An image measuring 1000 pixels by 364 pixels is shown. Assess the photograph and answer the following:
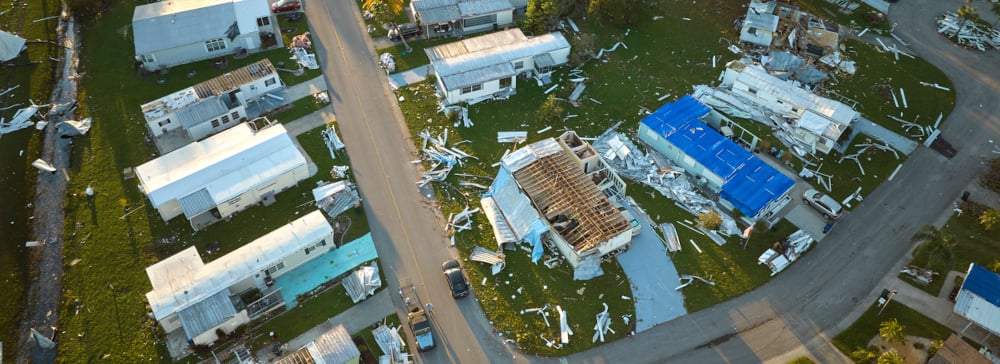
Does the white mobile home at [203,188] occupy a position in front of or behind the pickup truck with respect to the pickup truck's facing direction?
behind

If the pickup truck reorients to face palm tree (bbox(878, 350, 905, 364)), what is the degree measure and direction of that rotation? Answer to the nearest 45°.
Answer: approximately 45° to its left

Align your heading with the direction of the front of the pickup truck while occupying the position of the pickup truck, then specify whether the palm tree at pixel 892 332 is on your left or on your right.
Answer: on your left

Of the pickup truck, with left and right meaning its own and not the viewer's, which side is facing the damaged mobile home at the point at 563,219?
left

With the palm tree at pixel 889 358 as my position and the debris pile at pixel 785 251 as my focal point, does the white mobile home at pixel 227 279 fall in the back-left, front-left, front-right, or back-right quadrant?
front-left

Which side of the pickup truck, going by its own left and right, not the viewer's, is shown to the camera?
front

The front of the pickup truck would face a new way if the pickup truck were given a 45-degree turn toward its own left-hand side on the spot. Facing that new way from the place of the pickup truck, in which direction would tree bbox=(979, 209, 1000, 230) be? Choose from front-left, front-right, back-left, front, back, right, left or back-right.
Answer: front-left

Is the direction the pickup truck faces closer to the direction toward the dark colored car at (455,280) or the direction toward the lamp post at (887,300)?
the lamp post

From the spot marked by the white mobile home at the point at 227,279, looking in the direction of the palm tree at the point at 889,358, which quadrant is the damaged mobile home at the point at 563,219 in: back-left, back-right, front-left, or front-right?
front-left

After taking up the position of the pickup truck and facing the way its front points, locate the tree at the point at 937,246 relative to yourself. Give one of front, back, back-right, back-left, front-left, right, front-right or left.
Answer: left

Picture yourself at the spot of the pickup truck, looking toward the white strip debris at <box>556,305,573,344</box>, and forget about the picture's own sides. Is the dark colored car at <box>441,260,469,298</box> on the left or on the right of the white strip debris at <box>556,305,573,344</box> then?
left

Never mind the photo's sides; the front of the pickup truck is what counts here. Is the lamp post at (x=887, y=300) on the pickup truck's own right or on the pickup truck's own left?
on the pickup truck's own left

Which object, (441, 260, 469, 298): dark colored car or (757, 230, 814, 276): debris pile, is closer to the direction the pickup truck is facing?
the debris pile

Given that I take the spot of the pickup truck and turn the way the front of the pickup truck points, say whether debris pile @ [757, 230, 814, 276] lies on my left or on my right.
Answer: on my left

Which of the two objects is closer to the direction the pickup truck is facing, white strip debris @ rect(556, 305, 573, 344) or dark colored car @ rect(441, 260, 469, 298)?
the white strip debris

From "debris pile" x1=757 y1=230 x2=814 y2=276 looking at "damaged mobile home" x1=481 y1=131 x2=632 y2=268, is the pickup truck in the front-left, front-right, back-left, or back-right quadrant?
front-left

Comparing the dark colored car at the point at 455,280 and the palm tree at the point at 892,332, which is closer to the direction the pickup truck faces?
the palm tree
